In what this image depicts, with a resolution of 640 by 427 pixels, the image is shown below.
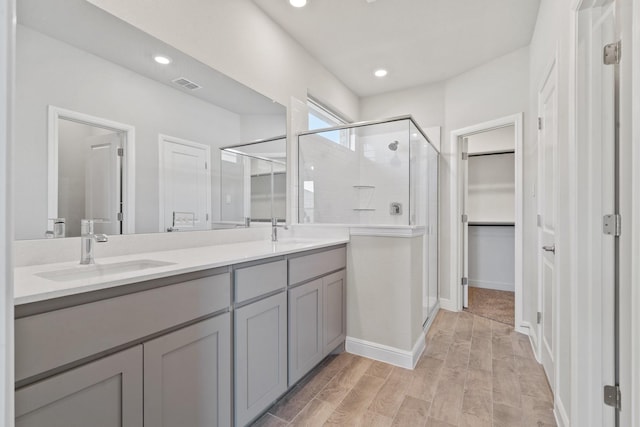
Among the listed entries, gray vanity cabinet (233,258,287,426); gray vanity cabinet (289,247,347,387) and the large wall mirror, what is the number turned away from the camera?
0

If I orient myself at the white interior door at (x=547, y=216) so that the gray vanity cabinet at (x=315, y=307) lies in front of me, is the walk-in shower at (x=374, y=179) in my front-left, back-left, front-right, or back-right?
front-right

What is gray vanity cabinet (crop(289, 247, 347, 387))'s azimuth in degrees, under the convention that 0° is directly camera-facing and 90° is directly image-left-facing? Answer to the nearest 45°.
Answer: approximately 315°

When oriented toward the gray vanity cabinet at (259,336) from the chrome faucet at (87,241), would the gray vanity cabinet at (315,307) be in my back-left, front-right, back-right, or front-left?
front-left

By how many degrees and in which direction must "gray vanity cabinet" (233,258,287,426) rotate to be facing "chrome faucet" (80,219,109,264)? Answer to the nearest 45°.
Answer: approximately 135° to its right

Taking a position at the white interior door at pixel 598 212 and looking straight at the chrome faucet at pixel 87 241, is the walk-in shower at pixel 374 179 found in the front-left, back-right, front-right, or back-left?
front-right

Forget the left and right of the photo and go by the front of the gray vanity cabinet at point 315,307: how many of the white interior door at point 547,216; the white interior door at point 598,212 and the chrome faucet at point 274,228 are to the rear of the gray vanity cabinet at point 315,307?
1

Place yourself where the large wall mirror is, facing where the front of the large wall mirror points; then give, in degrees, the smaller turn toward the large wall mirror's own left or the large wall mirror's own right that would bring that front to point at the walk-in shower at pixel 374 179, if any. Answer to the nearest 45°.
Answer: approximately 45° to the large wall mirror's own left

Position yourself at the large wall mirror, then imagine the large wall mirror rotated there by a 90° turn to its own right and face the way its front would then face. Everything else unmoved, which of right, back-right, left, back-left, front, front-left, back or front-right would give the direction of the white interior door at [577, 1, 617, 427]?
left

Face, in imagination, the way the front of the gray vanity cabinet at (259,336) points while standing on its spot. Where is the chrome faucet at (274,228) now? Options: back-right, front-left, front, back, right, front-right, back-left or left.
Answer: back-left

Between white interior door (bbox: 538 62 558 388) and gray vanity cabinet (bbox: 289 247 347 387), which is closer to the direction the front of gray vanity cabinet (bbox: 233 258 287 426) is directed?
the white interior door

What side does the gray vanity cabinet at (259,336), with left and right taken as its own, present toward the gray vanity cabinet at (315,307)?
left

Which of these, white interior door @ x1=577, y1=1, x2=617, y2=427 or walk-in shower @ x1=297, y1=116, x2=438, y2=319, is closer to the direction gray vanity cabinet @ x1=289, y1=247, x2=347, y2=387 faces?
the white interior door

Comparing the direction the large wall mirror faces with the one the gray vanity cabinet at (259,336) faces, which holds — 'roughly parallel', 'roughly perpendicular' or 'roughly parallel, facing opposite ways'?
roughly parallel

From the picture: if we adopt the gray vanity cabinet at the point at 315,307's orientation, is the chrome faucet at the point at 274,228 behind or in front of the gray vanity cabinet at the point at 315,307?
behind

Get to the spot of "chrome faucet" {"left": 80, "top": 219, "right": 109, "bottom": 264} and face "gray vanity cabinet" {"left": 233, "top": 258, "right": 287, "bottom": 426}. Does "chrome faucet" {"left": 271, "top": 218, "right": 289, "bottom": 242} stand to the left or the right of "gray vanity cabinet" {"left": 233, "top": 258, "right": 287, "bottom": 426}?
left

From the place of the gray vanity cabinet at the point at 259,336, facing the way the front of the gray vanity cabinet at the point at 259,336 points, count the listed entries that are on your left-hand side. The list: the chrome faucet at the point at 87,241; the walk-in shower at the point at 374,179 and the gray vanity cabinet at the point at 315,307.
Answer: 2

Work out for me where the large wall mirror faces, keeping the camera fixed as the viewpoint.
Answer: facing the viewer and to the right of the viewer
